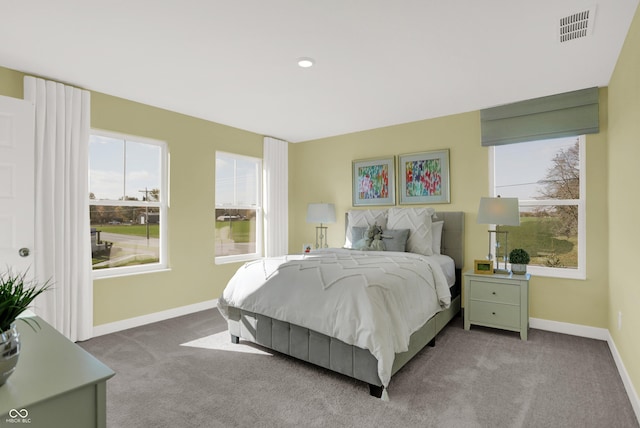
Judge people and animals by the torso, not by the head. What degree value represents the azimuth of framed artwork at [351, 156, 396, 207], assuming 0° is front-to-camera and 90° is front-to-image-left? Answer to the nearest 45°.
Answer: approximately 45°

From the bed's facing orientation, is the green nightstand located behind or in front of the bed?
behind

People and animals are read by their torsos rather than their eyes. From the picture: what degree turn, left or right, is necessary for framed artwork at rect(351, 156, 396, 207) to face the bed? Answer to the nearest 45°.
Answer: approximately 45° to its left

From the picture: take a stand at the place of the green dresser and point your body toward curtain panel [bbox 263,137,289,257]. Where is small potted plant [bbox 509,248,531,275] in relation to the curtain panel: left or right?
right

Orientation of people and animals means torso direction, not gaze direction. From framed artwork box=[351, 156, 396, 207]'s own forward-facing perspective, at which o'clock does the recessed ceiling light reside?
The recessed ceiling light is roughly at 11 o'clock from the framed artwork.

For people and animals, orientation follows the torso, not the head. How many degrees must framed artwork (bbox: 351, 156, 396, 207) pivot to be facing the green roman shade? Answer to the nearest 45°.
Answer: approximately 90° to its left

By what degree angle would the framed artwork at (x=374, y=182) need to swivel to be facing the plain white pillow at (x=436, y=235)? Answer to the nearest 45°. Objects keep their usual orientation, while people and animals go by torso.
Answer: approximately 90° to its left

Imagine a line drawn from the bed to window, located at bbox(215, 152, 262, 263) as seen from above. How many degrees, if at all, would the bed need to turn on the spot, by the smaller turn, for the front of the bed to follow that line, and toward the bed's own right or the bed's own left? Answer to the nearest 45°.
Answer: approximately 90° to the bed's own right

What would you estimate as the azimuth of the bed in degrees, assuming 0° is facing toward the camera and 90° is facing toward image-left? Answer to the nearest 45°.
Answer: approximately 45°
